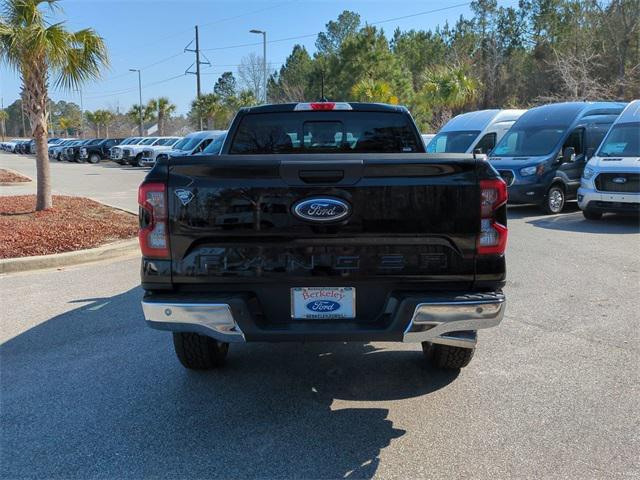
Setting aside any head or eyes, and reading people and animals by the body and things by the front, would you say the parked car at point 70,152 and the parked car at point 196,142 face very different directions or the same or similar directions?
same or similar directions

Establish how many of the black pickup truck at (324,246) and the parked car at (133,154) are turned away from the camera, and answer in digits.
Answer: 1

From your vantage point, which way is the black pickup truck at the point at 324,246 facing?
away from the camera

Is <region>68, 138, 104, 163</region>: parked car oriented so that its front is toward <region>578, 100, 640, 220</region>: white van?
no

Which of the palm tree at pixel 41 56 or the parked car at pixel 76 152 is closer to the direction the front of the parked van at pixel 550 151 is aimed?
the palm tree

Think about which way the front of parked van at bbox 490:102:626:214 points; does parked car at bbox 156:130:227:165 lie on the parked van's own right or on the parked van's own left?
on the parked van's own right

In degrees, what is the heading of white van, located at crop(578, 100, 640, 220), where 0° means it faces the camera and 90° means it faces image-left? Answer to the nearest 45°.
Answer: approximately 45°

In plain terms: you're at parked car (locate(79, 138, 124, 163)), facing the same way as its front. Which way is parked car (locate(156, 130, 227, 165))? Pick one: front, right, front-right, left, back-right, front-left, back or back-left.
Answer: front-left

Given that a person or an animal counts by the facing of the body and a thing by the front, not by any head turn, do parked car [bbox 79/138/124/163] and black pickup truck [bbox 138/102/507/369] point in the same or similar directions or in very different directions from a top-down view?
very different directions

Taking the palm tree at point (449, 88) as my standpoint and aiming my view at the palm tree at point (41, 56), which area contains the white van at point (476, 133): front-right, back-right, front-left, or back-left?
front-left

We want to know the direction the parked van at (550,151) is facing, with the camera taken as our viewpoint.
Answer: facing the viewer and to the left of the viewer

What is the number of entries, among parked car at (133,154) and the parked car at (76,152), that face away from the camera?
0

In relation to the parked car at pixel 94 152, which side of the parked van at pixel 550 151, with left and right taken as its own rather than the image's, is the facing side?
right

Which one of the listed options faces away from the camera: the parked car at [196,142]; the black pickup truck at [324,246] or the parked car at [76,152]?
the black pickup truck

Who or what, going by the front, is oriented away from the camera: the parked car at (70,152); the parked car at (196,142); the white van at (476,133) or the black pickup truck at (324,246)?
the black pickup truck

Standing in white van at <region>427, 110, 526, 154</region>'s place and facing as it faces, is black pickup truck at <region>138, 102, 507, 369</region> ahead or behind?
ahead

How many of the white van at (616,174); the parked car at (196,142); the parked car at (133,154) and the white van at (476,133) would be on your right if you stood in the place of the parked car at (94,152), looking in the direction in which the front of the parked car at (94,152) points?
0

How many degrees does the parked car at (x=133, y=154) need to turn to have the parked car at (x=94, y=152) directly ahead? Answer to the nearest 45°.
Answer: approximately 135° to its right

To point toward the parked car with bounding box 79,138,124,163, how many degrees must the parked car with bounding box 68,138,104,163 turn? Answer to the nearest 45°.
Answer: approximately 90° to its left

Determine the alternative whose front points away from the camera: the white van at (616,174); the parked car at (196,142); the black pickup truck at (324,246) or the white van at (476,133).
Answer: the black pickup truck

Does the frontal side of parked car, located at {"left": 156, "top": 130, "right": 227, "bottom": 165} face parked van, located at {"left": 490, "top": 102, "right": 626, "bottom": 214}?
no
